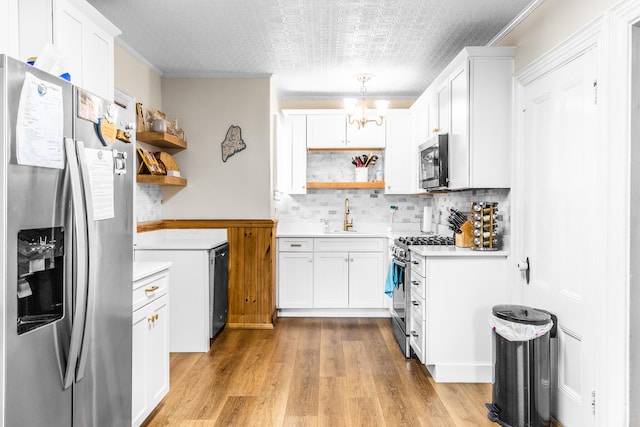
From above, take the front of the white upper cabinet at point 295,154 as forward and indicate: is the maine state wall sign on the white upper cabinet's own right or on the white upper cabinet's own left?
on the white upper cabinet's own right

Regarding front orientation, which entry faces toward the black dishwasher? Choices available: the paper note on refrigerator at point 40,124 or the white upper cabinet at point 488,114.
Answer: the white upper cabinet

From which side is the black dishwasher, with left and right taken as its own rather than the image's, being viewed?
right

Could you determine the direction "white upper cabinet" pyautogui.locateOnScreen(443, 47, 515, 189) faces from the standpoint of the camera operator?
facing to the left of the viewer

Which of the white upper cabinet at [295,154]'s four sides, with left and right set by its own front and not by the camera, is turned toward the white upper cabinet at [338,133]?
left

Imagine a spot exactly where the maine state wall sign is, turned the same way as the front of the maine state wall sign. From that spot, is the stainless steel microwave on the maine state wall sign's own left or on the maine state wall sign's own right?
on the maine state wall sign's own left

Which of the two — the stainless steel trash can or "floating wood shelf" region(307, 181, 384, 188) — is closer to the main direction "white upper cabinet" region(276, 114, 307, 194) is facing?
the stainless steel trash can

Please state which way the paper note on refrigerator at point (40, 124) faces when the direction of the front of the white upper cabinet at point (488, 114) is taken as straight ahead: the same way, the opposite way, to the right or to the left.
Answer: the opposite way

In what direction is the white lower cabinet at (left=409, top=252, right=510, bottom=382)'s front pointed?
to the viewer's left

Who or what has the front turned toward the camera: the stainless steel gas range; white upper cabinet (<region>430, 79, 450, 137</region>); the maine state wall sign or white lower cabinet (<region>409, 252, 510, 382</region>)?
the maine state wall sign

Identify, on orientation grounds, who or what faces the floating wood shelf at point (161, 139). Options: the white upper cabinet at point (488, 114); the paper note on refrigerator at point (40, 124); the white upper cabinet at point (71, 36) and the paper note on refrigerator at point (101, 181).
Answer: the white upper cabinet at point (488, 114)

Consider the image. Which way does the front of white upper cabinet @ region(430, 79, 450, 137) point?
to the viewer's left
